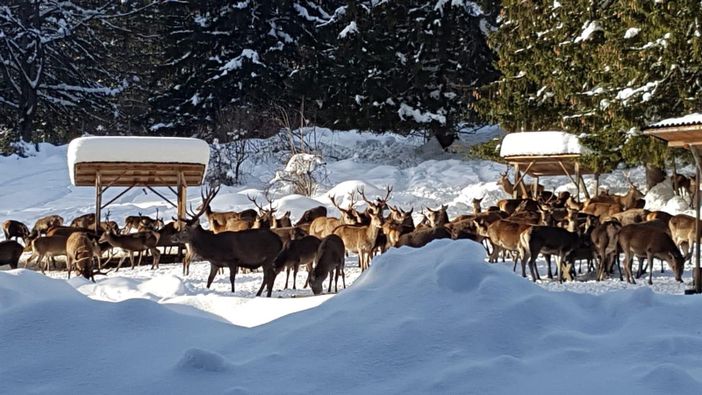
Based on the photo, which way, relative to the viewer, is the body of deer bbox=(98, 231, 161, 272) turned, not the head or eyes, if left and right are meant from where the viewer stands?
facing to the left of the viewer

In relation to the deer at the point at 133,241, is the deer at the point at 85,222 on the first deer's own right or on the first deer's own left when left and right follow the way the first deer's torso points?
on the first deer's own right

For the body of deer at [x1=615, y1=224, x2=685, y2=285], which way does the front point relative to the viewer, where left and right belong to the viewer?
facing to the right of the viewer

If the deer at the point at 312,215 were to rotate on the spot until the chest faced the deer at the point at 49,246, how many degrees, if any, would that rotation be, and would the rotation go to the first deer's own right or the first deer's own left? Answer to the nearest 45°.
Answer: approximately 45° to the first deer's own left

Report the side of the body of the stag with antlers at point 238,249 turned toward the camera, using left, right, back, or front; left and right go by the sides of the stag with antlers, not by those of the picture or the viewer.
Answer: left

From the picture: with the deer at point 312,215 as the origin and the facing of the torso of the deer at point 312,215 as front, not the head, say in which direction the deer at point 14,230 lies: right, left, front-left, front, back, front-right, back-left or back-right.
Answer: front

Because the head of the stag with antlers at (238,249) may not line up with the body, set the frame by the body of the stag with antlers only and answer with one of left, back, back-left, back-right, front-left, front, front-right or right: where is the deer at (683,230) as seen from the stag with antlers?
back

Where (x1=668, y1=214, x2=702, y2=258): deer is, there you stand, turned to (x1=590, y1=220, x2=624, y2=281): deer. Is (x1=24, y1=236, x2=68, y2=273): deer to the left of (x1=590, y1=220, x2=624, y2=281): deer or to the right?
right

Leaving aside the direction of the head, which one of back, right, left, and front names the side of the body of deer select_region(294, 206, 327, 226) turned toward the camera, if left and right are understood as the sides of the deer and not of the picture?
left
